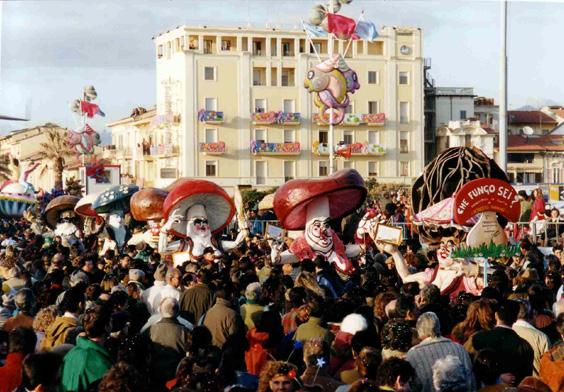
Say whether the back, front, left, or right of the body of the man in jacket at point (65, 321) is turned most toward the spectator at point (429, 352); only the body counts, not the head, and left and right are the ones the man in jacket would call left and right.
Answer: right

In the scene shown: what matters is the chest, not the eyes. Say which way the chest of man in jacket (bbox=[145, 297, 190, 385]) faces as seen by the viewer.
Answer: away from the camera

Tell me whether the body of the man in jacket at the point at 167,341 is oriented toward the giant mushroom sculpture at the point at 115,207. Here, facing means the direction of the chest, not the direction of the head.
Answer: yes

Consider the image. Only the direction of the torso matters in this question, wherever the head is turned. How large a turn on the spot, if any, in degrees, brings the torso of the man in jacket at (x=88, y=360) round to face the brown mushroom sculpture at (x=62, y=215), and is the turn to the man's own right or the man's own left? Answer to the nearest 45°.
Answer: approximately 45° to the man's own left

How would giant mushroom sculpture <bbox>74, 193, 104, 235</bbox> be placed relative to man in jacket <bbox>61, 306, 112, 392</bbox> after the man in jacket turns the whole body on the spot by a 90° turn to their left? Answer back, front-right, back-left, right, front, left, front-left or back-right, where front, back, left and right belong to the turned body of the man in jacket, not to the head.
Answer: front-right

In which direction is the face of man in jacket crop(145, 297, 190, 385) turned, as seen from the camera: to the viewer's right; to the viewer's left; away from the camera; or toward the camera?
away from the camera

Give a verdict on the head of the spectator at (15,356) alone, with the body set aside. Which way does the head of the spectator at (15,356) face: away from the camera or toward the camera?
away from the camera

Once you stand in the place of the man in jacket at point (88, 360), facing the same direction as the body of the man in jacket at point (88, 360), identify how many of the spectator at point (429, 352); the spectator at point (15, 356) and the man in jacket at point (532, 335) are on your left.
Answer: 1

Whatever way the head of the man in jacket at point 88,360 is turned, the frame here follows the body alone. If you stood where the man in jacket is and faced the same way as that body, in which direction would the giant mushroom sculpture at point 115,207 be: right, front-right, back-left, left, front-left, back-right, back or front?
front-left

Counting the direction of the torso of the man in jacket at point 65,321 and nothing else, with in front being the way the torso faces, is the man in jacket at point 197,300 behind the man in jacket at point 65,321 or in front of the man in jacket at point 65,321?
in front

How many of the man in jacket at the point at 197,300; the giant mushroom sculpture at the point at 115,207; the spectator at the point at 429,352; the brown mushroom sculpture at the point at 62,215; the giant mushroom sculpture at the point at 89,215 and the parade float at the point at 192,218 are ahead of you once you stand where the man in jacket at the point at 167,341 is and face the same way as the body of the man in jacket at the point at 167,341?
5

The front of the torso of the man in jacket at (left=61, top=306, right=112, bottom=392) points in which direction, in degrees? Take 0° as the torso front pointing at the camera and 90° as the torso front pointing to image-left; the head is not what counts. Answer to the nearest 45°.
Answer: approximately 225°

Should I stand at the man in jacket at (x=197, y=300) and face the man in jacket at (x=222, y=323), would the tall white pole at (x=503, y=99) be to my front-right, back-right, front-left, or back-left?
back-left

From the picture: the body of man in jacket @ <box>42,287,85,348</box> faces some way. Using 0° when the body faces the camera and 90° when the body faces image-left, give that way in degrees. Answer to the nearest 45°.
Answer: approximately 225°
